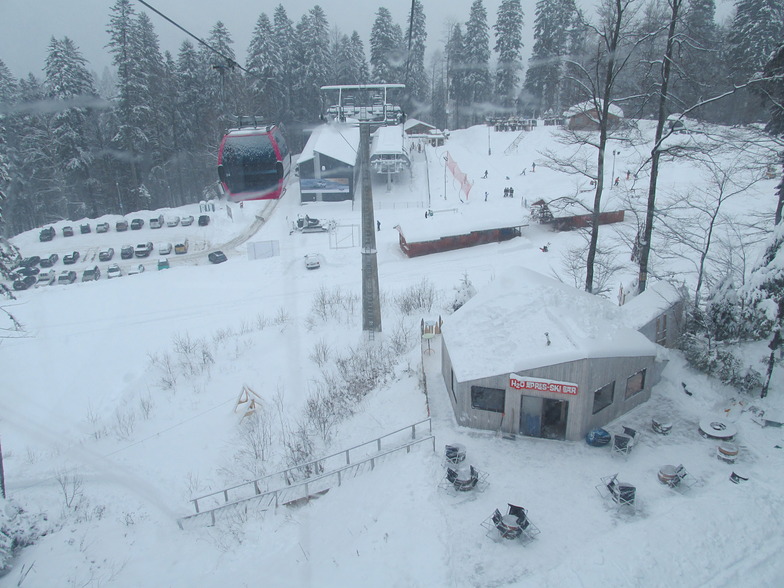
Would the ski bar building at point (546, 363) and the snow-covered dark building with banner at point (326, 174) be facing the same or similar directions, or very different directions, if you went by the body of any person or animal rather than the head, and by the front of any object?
same or similar directions

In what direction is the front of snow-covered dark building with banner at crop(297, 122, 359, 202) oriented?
toward the camera

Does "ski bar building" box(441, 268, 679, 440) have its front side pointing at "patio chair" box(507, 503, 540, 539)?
yes

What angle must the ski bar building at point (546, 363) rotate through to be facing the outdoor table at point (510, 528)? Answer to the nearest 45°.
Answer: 0° — it already faces it

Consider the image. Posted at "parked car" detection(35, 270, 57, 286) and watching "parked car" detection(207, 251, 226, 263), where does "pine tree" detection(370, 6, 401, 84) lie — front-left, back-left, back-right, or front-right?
front-left

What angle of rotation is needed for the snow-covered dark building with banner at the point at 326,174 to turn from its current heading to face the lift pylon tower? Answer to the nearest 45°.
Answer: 0° — it already faces it

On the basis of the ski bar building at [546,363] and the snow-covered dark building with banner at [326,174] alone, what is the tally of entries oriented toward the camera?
2

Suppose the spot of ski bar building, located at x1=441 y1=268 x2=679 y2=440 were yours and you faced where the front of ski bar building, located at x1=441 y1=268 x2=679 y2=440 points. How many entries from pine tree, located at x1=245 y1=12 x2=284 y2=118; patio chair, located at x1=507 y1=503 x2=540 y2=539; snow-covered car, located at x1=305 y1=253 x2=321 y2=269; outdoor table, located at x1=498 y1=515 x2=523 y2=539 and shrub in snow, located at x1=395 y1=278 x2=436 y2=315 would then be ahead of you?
2

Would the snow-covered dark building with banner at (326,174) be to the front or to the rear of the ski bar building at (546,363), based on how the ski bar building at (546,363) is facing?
to the rear

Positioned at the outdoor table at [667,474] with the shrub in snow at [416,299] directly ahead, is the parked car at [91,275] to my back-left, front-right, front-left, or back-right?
front-left

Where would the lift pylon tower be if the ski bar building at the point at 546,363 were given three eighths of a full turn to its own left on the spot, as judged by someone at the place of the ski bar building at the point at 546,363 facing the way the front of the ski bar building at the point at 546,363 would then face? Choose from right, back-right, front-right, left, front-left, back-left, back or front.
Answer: left
